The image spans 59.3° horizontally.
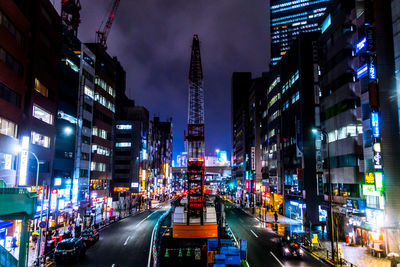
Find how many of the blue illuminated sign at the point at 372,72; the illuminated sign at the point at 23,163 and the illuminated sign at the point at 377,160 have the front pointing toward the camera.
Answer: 3

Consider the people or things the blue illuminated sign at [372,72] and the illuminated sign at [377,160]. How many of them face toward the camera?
2

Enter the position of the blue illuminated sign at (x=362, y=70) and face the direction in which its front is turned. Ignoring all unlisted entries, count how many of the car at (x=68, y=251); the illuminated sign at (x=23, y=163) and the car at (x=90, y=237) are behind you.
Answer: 0

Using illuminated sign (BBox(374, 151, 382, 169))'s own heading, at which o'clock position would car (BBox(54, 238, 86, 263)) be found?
The car is roughly at 2 o'clock from the illuminated sign.

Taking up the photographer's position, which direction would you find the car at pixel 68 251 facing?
facing away from the viewer and to the right of the viewer

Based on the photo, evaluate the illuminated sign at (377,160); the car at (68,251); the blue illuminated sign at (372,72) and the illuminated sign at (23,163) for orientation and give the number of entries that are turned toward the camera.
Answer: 3

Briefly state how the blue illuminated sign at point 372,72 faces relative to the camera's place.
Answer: facing the viewer

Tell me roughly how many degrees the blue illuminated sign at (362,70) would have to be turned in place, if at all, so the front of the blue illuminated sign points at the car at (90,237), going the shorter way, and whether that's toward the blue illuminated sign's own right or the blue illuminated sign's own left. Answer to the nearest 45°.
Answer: approximately 45° to the blue illuminated sign's own right

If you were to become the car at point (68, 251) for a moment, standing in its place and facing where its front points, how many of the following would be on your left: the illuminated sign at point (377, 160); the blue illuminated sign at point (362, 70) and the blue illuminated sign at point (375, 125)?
0

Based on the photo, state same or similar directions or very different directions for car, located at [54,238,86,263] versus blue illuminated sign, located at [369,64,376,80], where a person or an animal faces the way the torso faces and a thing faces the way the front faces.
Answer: very different directions

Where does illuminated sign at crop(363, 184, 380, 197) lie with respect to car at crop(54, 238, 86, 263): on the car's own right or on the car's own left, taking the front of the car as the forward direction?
on the car's own right

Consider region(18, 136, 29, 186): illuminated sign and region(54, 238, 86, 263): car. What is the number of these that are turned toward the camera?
1

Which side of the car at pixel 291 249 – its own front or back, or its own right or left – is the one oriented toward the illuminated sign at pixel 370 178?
left

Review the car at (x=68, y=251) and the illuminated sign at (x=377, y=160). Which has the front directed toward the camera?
the illuminated sign

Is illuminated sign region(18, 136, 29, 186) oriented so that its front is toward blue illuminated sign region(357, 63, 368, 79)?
no

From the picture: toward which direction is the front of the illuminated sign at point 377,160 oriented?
toward the camera
